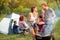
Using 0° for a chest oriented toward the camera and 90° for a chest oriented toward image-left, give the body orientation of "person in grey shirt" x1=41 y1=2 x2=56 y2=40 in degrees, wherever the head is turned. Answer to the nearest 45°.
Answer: approximately 90°

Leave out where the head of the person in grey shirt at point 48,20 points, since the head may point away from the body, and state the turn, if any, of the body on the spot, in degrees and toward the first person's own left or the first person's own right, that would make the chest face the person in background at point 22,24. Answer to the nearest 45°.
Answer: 0° — they already face them
